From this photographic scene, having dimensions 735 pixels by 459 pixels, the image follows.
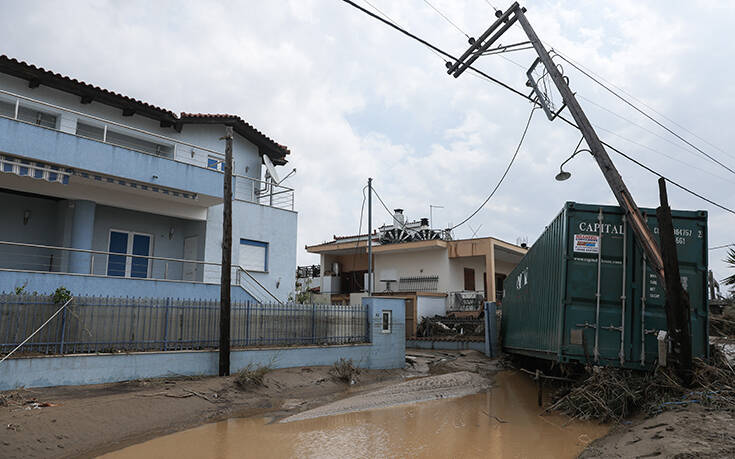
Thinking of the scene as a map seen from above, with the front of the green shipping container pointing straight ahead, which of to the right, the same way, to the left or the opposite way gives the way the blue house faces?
to the left

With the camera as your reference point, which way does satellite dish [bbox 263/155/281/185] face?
facing to the right of the viewer

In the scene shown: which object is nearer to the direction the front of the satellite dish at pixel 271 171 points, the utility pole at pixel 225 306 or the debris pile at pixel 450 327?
the debris pile

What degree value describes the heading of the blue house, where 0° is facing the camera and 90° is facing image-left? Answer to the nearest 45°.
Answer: approximately 315°
